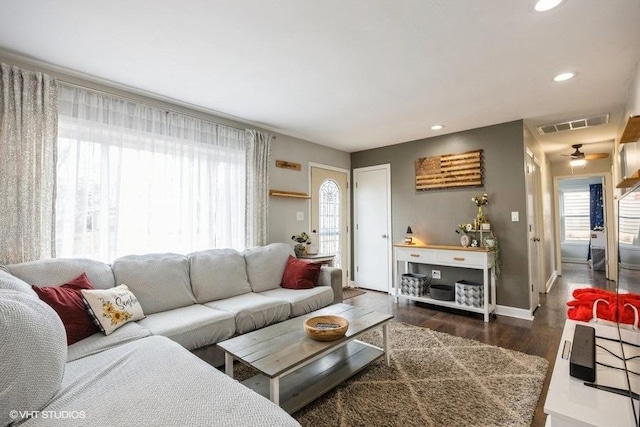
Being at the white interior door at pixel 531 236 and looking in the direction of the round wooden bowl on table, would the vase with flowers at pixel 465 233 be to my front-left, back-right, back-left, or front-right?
front-right

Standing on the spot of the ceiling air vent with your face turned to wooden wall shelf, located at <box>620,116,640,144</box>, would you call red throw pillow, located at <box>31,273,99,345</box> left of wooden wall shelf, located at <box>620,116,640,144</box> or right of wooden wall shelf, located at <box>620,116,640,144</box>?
right

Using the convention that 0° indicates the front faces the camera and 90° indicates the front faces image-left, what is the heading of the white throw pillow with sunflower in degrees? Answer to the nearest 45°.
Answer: approximately 315°

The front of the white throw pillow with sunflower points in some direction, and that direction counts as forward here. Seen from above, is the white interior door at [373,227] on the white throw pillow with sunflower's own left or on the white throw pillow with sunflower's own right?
on the white throw pillow with sunflower's own left

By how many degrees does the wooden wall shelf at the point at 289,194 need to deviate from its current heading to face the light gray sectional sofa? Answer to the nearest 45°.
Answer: approximately 45° to its right

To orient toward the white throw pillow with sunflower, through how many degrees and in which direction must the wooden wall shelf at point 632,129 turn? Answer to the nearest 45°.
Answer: approximately 45° to its left

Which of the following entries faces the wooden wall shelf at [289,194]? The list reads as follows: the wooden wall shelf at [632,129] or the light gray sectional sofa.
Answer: the wooden wall shelf at [632,129]

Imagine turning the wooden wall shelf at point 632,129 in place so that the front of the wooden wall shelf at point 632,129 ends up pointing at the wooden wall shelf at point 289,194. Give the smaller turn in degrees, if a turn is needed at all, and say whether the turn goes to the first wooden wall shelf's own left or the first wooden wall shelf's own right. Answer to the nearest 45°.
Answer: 0° — it already faces it

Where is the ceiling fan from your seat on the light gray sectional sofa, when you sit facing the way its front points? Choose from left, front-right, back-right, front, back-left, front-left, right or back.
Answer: front-left

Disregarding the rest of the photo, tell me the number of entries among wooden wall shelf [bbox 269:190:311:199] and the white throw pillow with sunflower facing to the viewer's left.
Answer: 0

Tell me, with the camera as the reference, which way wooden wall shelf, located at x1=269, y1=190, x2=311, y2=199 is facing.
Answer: facing the viewer and to the right of the viewer

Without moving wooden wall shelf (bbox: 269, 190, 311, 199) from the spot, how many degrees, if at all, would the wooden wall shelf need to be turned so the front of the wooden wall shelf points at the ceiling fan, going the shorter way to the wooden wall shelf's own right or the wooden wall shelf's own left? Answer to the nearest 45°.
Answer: approximately 45° to the wooden wall shelf's own left

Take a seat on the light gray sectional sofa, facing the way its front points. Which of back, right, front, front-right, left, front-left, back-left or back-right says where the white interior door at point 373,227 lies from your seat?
left

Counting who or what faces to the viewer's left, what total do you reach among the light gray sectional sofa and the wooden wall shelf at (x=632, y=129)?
1

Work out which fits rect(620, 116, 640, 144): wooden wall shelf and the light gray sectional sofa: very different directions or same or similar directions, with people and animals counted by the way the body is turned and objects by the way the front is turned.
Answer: very different directions

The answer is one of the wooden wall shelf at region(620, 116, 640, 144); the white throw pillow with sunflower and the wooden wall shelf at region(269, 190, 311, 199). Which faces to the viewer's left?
the wooden wall shelf at region(620, 116, 640, 144)

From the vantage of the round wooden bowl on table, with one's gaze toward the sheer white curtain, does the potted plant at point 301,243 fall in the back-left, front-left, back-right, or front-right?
front-right

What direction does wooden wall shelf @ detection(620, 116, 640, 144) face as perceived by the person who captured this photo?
facing to the left of the viewer

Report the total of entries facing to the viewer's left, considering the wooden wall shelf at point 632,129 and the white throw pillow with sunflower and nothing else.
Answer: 1
